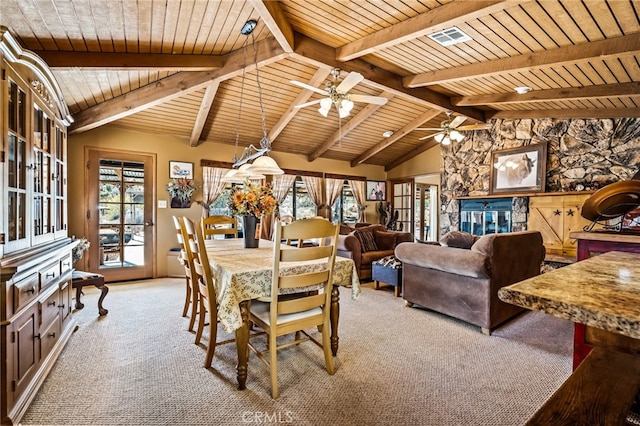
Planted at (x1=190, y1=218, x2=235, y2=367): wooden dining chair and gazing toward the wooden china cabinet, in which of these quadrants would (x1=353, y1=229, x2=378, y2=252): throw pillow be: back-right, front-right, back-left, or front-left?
back-right

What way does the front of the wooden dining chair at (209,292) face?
to the viewer's right

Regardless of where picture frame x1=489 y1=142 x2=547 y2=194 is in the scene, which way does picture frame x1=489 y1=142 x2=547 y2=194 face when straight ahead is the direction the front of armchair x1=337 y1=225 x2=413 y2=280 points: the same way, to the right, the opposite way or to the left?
to the right

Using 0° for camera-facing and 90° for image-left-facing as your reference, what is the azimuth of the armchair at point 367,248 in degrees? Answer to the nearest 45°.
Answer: approximately 315°

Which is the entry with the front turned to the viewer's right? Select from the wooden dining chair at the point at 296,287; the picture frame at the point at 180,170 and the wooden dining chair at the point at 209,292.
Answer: the wooden dining chair at the point at 209,292

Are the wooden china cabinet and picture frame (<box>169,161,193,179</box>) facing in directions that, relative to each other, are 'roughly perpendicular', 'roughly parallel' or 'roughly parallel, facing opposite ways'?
roughly perpendicular

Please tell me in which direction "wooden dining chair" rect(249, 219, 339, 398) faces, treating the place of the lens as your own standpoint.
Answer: facing away from the viewer and to the left of the viewer

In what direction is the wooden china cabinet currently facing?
to the viewer's right

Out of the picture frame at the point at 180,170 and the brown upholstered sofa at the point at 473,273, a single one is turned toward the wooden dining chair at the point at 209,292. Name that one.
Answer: the picture frame

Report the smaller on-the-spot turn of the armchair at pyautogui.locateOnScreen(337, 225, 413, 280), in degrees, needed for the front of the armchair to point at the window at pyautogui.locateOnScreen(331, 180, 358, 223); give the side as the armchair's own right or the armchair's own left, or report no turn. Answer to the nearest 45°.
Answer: approximately 135° to the armchair's own left

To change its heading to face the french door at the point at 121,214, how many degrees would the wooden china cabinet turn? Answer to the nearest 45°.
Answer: approximately 90° to its left

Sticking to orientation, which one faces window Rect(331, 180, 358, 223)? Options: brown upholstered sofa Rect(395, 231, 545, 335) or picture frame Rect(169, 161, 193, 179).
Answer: the brown upholstered sofa
